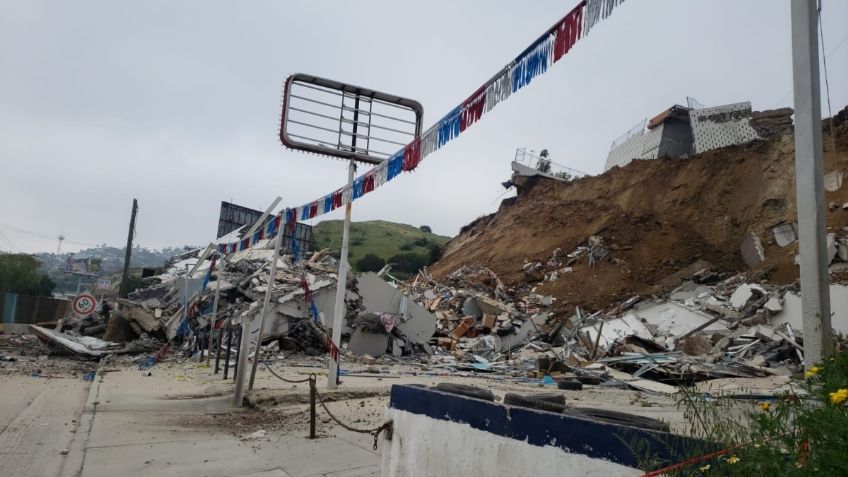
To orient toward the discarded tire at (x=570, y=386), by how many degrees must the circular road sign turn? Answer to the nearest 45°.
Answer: approximately 45° to its left

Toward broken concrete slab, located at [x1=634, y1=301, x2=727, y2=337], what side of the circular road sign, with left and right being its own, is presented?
left

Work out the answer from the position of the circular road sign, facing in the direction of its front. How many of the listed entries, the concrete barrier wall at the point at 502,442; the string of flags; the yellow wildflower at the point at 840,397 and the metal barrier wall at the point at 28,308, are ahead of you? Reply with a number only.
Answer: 3

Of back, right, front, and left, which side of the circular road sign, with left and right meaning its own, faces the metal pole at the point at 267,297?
front

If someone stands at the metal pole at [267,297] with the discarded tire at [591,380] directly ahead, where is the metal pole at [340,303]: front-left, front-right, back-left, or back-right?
front-right

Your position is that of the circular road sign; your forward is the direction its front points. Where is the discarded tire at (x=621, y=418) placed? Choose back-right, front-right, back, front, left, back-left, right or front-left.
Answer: front

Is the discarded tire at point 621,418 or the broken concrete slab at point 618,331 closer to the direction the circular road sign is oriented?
the discarded tire

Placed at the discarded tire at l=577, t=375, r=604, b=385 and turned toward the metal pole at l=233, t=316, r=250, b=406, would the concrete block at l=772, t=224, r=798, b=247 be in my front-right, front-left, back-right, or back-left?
back-right

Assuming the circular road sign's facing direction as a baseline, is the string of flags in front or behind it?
in front

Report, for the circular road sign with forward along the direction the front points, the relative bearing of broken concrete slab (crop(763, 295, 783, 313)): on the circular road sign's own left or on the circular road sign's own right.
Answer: on the circular road sign's own left

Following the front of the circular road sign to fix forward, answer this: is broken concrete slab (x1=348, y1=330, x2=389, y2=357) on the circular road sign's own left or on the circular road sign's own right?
on the circular road sign's own left

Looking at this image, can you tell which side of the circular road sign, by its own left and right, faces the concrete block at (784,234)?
left

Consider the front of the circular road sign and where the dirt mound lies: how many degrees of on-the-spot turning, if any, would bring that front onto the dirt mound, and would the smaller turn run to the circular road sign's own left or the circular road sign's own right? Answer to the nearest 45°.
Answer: approximately 90° to the circular road sign's own left

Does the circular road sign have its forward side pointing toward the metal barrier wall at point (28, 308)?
no

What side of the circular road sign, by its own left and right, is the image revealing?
front

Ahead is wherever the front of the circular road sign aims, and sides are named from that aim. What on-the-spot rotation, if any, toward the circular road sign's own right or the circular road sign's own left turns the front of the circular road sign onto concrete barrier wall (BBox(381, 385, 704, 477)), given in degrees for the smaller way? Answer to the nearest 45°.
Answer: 0° — it already faces it

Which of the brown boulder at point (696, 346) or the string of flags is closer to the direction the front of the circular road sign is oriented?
the string of flags
